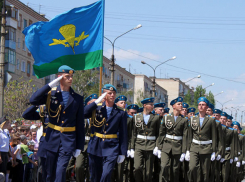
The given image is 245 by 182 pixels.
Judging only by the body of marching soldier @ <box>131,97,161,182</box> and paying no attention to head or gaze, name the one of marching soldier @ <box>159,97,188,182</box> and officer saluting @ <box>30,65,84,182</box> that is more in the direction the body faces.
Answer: the officer saluting

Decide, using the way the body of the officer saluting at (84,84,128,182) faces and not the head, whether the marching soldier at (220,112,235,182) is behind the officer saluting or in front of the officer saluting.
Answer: behind

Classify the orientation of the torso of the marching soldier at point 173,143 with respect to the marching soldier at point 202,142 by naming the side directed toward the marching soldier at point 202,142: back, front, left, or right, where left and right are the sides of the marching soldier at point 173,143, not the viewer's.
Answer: left

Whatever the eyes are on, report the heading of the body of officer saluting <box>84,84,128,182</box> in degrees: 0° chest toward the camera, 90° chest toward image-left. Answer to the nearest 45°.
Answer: approximately 0°

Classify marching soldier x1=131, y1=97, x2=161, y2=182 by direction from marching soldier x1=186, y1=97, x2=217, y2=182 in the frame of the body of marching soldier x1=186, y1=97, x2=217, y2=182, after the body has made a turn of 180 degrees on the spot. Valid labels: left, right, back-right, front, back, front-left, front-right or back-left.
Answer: left

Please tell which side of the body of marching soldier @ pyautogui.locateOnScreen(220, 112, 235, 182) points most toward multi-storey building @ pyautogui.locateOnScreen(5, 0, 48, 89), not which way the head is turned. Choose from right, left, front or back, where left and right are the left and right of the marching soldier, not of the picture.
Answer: right

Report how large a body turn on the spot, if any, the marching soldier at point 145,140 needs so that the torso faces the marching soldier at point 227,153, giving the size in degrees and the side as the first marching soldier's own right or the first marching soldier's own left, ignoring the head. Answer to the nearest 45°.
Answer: approximately 135° to the first marching soldier's own left
